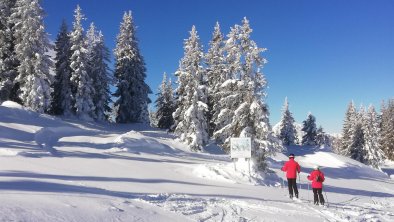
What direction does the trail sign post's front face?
toward the camera

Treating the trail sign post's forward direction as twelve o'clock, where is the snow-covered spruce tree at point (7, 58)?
The snow-covered spruce tree is roughly at 4 o'clock from the trail sign post.

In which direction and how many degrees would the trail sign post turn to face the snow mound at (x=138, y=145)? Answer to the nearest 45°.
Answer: approximately 135° to its right

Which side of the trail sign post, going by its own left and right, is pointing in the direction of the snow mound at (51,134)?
right

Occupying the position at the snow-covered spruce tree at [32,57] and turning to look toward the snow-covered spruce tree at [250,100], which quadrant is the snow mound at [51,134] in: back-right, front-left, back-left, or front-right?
front-right

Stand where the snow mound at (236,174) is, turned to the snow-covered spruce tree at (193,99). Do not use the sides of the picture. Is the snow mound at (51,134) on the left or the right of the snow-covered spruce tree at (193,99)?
left

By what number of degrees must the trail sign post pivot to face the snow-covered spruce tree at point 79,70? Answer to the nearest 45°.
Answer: approximately 135° to its right

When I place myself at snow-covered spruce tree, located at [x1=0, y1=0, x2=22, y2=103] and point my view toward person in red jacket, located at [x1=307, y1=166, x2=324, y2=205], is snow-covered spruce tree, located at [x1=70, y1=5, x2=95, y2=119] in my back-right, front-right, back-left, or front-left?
front-left

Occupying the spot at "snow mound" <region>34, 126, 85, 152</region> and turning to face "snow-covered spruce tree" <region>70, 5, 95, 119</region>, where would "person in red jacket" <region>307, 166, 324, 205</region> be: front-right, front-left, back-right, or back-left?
back-right

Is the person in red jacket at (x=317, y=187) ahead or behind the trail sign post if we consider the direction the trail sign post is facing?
ahead

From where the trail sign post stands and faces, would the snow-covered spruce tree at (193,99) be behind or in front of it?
behind

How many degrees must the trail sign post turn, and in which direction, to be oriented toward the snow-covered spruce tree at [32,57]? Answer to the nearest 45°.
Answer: approximately 135° to its right
